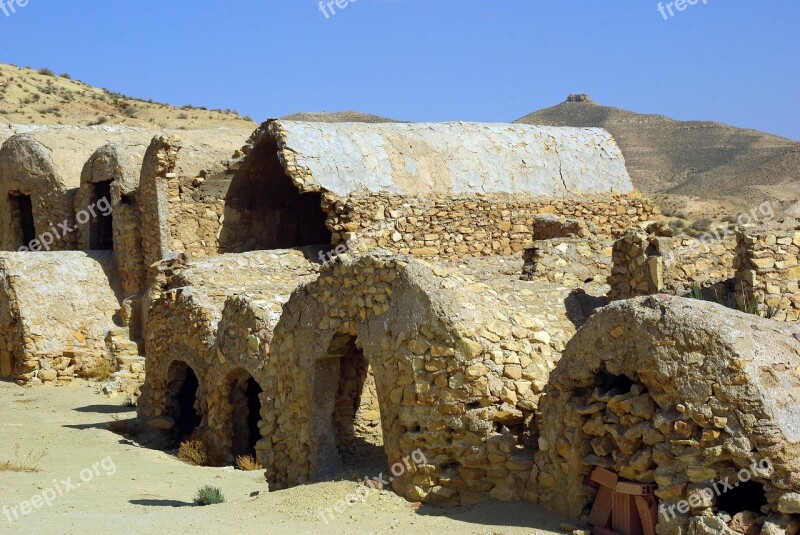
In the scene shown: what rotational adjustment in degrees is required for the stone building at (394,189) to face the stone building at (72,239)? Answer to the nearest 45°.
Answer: approximately 45° to its right

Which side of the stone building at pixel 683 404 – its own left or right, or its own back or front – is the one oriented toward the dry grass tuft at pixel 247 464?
right

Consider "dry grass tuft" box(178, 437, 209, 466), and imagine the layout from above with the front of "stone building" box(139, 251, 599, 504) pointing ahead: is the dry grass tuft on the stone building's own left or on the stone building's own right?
on the stone building's own right

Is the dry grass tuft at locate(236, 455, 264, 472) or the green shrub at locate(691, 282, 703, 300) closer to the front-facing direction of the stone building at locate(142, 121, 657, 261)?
the dry grass tuft

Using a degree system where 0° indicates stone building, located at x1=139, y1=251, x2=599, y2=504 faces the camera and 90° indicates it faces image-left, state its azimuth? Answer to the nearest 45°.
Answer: approximately 45°

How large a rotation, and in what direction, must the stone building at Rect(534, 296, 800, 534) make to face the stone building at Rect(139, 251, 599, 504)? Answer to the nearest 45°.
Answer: approximately 90° to its right

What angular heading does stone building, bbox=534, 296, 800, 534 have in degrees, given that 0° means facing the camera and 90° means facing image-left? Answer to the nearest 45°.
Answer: approximately 45°

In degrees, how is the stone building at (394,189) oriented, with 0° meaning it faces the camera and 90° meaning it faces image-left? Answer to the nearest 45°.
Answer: approximately 45°

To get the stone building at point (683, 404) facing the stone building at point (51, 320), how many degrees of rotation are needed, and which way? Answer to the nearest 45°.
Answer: approximately 90° to its right
